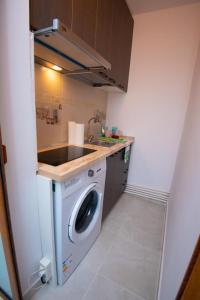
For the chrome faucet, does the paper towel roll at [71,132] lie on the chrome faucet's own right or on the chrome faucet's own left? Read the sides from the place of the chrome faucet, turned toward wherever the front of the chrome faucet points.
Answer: on the chrome faucet's own right

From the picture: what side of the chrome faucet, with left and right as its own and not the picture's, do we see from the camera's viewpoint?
right

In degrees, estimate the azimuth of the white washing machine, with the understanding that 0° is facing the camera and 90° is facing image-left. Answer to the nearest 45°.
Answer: approximately 315°

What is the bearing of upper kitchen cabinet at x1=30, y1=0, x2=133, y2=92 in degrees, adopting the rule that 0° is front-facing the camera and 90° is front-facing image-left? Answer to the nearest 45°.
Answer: approximately 315°

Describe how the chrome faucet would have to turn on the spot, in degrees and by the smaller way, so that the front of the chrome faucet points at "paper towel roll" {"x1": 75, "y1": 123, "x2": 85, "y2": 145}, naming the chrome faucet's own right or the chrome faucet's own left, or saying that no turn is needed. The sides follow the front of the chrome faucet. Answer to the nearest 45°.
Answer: approximately 90° to the chrome faucet's own right

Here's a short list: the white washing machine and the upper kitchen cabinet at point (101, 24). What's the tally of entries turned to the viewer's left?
0
